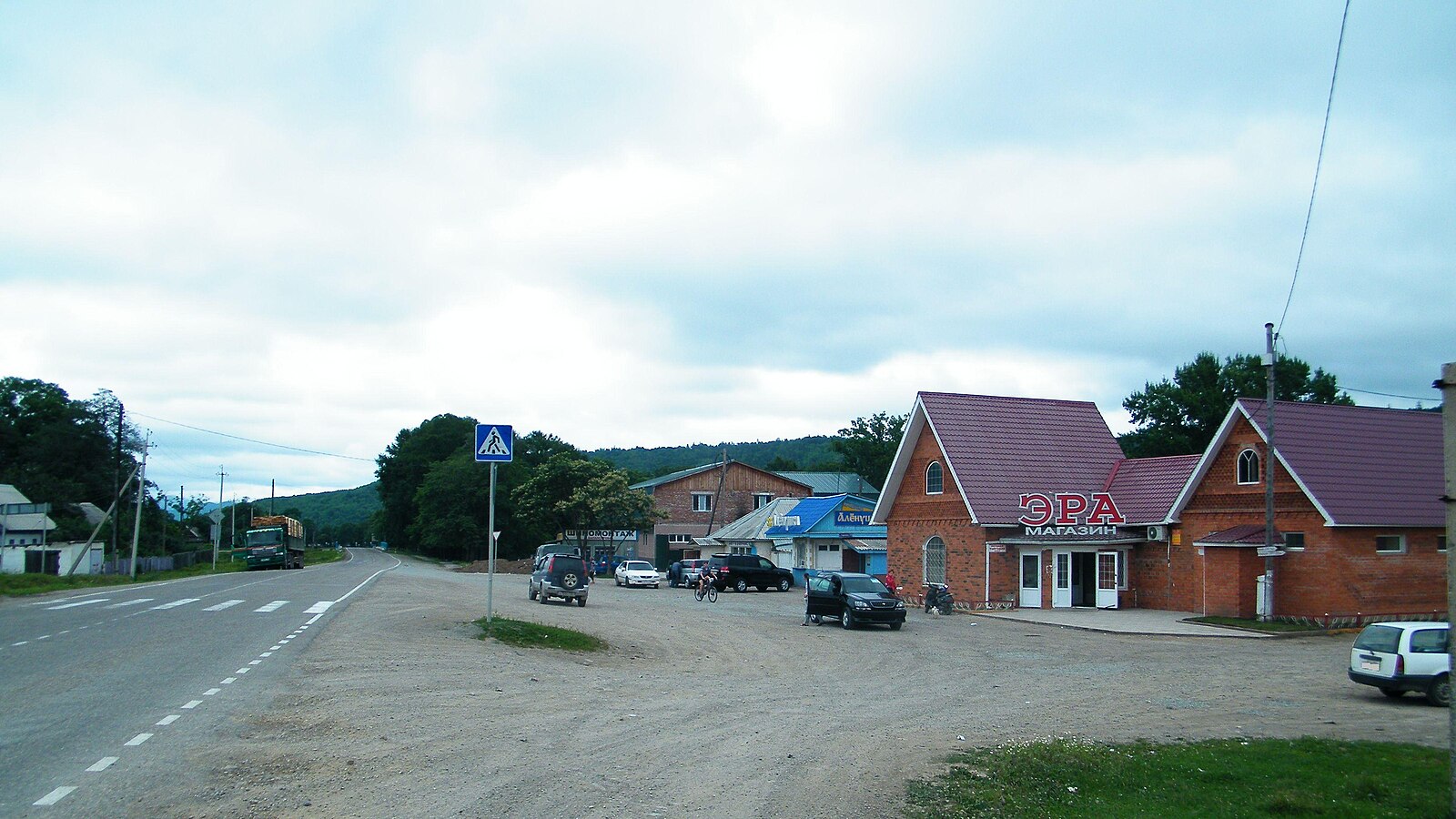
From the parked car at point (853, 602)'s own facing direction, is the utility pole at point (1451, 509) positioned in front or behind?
in front

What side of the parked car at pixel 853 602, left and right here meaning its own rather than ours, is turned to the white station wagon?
front

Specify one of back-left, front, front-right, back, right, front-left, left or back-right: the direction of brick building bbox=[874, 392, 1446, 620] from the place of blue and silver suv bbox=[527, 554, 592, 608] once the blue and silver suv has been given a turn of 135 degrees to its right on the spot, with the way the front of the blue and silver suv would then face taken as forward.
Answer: front

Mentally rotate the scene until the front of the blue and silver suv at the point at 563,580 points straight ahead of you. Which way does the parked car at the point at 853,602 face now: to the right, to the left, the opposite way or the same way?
the opposite way

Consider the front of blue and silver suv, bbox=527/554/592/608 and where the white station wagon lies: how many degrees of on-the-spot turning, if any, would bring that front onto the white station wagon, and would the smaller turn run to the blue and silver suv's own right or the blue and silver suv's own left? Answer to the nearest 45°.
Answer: approximately 180°

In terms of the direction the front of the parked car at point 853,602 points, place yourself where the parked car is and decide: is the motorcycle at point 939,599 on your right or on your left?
on your left

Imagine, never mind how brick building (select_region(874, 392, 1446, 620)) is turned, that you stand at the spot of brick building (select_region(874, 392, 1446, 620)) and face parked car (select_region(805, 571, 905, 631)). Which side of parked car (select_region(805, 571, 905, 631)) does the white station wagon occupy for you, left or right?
left

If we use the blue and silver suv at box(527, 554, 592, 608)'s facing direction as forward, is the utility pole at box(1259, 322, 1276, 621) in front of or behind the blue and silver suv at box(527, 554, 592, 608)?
behind

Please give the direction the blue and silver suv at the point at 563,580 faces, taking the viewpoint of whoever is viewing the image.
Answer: facing away from the viewer and to the left of the viewer

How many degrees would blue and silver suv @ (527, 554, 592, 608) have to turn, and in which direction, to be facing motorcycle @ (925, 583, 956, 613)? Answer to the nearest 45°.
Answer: approximately 135° to its right

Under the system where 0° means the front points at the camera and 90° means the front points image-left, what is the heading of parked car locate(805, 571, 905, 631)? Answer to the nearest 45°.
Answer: approximately 315°
